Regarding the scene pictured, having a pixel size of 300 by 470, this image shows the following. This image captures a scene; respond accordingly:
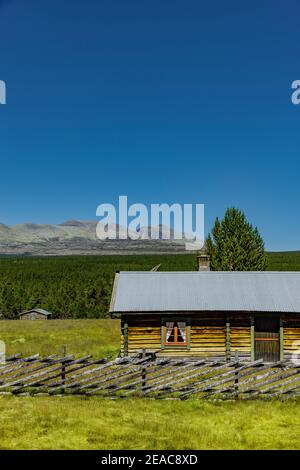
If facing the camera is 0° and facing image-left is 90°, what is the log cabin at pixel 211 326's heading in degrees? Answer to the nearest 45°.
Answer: approximately 0°

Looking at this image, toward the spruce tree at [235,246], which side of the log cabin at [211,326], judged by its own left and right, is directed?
back

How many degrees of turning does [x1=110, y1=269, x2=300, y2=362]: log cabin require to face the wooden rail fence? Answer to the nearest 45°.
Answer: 0° — it already faces it

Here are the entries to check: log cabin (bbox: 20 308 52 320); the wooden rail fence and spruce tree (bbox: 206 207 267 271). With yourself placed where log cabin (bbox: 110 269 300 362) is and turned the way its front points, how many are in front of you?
1

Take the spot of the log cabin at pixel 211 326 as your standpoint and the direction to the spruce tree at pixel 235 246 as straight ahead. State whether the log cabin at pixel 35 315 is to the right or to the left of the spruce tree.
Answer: left

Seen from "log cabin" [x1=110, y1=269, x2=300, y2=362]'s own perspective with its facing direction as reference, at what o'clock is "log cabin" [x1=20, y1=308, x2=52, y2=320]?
"log cabin" [x1=20, y1=308, x2=52, y2=320] is roughly at 5 o'clock from "log cabin" [x1=110, y1=269, x2=300, y2=362].
